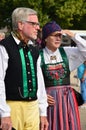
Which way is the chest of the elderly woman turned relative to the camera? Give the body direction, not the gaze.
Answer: toward the camera
